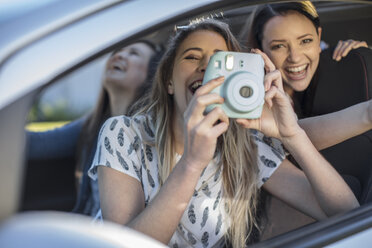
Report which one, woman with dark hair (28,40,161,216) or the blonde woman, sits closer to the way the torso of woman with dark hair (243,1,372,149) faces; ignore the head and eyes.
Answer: the blonde woman

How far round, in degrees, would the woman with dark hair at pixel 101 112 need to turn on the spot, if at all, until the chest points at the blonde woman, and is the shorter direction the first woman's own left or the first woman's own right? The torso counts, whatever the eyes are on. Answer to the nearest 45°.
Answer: approximately 45° to the first woman's own left

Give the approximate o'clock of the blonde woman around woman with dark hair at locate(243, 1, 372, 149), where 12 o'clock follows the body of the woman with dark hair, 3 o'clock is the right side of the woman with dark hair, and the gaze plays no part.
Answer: The blonde woman is roughly at 1 o'clock from the woman with dark hair.

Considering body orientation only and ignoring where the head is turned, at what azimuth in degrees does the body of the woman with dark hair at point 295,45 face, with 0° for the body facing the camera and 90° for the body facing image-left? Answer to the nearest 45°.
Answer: approximately 0°

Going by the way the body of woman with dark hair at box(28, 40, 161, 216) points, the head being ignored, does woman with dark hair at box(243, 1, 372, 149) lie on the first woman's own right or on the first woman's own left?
on the first woman's own left

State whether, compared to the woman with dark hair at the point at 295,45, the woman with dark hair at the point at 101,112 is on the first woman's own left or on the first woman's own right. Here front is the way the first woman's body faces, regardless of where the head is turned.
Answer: on the first woman's own right

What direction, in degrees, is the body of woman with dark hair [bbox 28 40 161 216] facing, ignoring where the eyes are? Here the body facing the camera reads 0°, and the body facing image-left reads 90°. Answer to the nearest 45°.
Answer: approximately 45°
